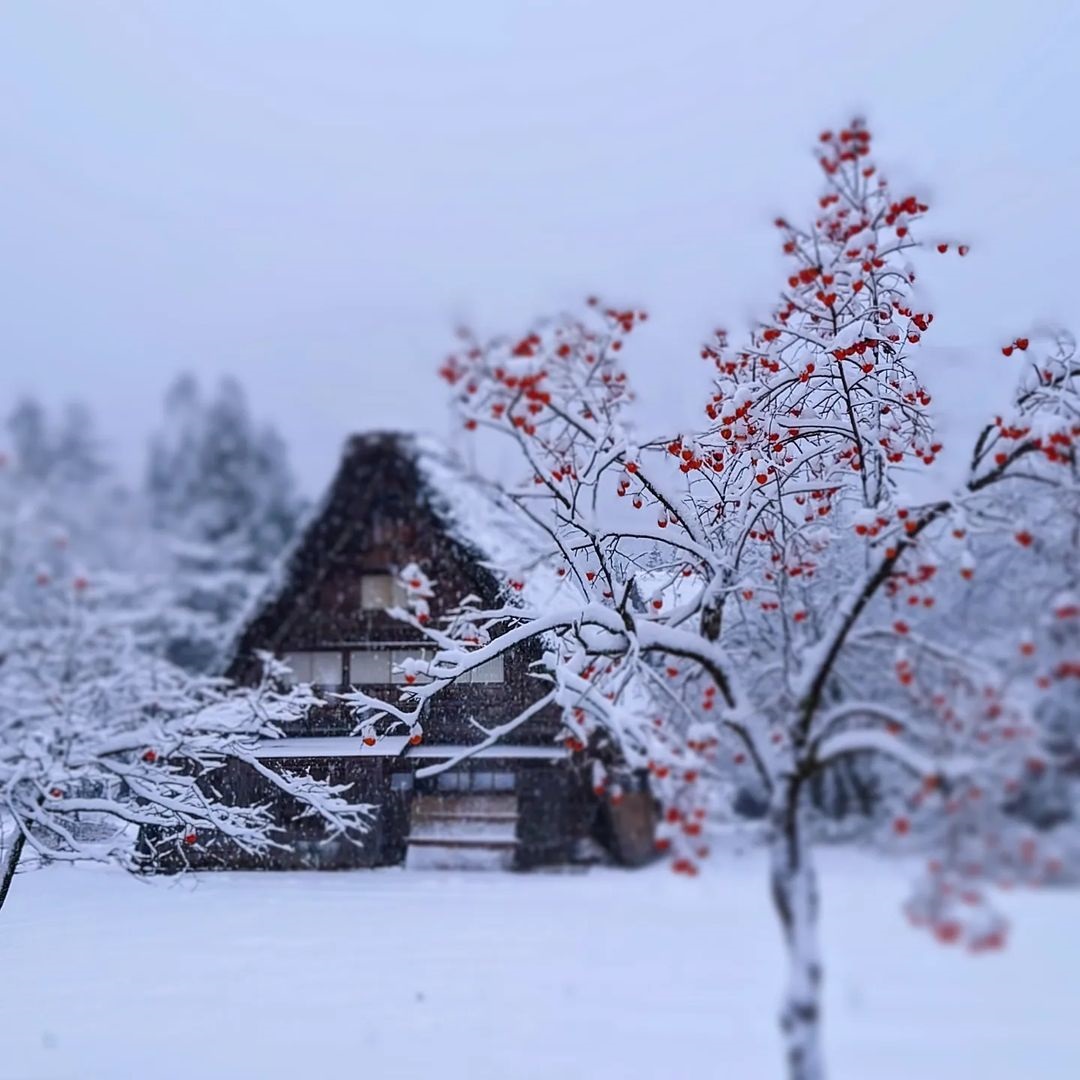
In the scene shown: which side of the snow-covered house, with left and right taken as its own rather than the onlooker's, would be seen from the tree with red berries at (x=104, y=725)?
right

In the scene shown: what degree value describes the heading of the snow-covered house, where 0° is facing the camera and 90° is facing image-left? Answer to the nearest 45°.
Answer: approximately 0°
